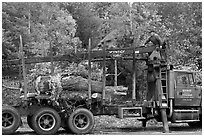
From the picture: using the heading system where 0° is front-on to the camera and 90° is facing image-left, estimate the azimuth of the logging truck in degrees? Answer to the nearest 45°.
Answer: approximately 270°
